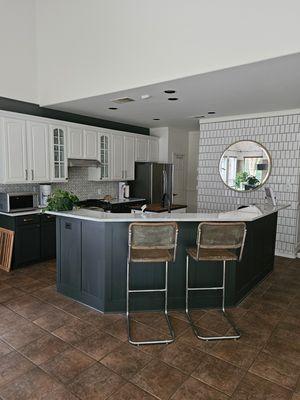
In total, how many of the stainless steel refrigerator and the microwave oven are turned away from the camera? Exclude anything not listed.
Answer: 0

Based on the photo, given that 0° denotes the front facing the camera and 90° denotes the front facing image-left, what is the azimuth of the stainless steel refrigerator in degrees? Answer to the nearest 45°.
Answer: approximately 315°

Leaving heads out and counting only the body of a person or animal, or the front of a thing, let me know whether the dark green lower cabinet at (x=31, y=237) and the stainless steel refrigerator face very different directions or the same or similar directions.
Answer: same or similar directions

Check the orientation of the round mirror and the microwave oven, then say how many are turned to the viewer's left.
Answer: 0

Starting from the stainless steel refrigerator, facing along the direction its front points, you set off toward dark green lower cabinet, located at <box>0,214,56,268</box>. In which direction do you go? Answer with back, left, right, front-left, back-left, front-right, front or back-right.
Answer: right

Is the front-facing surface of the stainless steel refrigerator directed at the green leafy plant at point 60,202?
no

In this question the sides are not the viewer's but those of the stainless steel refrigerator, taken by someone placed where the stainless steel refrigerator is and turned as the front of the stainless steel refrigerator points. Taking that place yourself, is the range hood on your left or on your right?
on your right

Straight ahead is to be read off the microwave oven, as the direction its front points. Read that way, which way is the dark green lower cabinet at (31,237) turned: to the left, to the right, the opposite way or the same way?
the same way

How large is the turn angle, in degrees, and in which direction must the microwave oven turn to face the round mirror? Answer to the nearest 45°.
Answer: approximately 45° to its left

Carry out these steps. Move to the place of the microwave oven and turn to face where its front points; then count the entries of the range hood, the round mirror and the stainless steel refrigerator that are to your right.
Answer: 0

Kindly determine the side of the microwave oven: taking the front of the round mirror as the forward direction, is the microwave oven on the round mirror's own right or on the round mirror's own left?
on the round mirror's own right

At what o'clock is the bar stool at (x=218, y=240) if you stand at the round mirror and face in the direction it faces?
The bar stool is roughly at 12 o'clock from the round mirror.

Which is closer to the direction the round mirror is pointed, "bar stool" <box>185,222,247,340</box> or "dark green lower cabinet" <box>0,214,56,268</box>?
the bar stool

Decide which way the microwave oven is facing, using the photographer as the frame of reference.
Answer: facing the viewer and to the right of the viewer

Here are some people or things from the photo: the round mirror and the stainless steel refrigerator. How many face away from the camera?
0

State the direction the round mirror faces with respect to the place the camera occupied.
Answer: facing the viewer

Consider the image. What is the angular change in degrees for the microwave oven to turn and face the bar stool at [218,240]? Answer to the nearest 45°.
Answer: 0° — it already faces it

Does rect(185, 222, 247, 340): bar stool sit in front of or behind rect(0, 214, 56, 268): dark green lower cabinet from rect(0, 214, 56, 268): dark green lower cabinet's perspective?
in front
